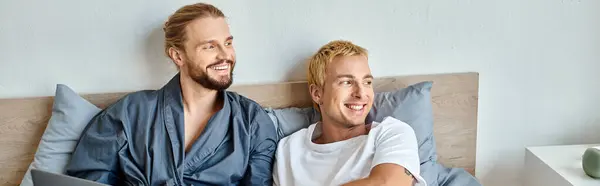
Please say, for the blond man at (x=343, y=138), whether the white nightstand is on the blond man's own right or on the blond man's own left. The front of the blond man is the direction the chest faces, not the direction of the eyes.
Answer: on the blond man's own left

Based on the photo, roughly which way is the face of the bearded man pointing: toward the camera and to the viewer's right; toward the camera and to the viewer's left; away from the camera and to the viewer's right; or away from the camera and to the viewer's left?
toward the camera and to the viewer's right

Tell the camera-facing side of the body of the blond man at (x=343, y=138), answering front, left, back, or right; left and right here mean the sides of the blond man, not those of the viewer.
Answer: front

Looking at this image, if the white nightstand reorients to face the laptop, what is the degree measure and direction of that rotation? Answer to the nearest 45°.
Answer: approximately 45° to its right

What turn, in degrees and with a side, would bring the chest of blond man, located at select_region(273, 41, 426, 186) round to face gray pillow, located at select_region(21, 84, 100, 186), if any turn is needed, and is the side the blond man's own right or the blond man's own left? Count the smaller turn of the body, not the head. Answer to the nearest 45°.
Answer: approximately 90° to the blond man's own right

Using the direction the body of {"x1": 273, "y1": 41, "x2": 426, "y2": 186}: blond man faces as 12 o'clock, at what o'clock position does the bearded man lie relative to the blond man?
The bearded man is roughly at 3 o'clock from the blond man.

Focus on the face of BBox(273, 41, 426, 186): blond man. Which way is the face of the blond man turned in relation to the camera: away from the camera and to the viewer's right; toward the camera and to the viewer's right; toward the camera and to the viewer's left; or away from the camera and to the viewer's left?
toward the camera and to the viewer's right

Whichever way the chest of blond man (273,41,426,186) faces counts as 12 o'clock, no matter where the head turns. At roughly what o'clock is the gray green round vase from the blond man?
The gray green round vase is roughly at 9 o'clock from the blond man.

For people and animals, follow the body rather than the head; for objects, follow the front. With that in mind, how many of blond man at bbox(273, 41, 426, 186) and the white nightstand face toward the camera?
2

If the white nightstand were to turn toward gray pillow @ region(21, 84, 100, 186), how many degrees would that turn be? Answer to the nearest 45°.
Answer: approximately 45° to its right

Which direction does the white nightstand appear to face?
toward the camera

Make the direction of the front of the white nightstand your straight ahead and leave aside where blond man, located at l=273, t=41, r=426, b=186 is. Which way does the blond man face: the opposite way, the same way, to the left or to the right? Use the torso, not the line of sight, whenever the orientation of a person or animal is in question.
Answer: the same way
